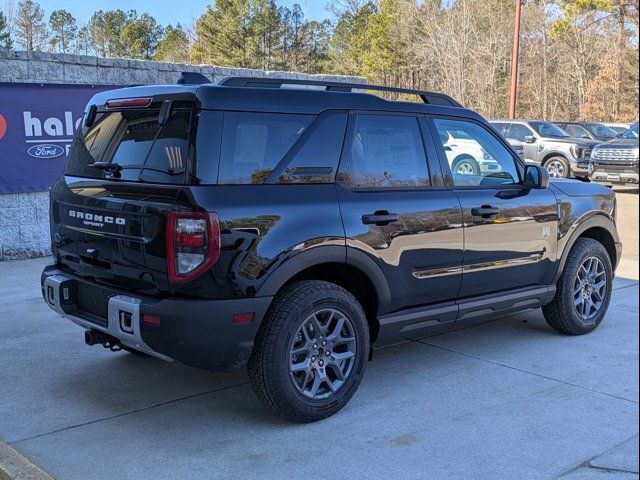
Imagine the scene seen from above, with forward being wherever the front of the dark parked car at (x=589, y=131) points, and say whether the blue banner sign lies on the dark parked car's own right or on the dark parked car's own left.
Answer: on the dark parked car's own right

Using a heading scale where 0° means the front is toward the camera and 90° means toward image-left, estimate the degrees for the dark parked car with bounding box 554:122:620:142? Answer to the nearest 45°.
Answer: approximately 315°

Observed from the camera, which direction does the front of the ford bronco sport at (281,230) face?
facing away from the viewer and to the right of the viewer

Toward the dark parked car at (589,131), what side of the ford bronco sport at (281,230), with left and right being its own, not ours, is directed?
front

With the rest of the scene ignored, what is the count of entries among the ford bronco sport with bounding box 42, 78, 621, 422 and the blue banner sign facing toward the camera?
1

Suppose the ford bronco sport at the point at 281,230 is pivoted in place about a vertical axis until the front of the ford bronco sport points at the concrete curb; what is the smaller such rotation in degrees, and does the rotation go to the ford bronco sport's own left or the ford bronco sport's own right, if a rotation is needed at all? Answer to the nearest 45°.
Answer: approximately 180°

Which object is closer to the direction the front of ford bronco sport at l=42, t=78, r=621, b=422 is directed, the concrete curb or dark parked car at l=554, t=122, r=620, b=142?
the dark parked car

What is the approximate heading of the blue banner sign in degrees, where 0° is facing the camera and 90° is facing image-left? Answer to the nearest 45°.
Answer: approximately 0°

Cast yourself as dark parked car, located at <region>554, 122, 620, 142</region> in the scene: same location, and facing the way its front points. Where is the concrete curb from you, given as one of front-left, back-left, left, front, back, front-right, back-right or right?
front-right

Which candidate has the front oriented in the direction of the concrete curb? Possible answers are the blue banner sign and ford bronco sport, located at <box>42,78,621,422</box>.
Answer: the blue banner sign

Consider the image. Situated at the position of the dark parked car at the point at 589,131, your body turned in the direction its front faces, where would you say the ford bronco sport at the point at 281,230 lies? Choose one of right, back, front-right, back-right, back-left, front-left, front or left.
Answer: front-right
